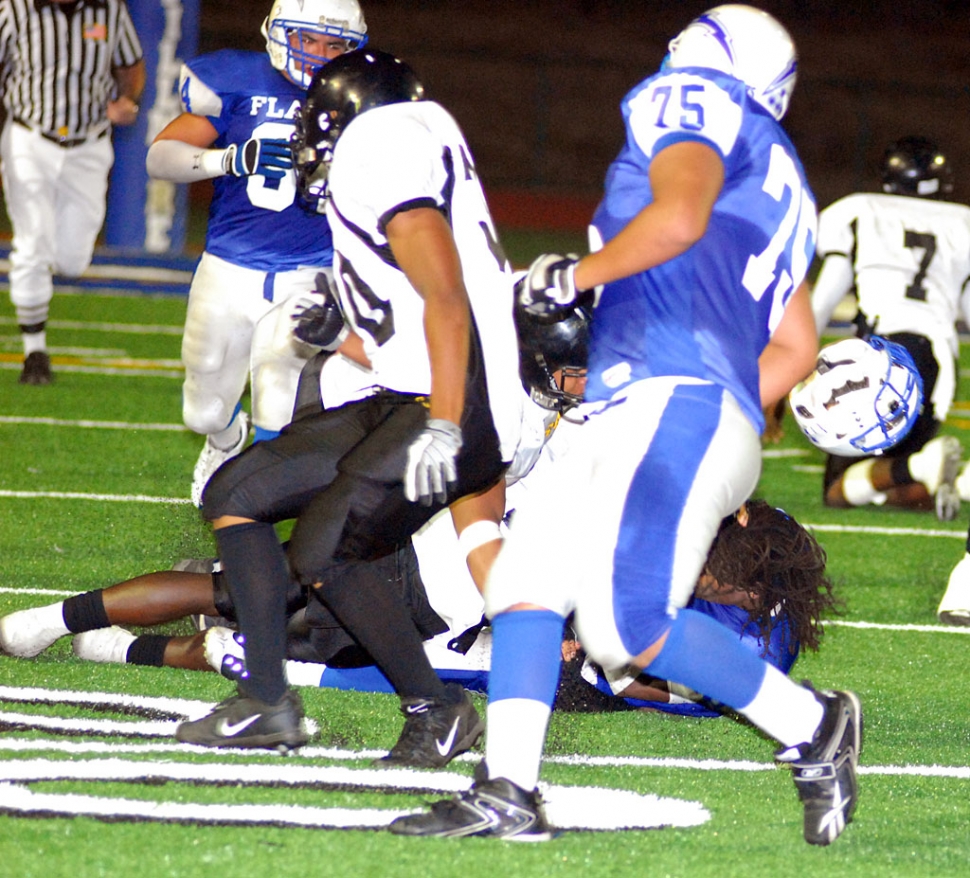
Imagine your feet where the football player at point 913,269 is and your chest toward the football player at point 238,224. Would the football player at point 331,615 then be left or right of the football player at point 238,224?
left

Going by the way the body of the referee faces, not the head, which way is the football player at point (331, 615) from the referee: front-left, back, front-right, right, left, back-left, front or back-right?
front

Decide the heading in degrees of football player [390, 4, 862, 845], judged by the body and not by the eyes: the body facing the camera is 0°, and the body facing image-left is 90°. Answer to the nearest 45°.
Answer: approximately 135°

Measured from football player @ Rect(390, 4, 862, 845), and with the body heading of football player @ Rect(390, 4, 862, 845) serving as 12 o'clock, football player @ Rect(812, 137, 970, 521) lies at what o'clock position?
football player @ Rect(812, 137, 970, 521) is roughly at 2 o'clock from football player @ Rect(390, 4, 862, 845).

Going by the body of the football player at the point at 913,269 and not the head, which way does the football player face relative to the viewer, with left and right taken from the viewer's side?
facing away from the viewer

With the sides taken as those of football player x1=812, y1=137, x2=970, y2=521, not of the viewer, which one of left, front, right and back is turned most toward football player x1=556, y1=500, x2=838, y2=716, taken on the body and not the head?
back

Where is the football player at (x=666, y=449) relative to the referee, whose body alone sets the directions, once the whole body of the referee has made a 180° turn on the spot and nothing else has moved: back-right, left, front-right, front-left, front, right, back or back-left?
back

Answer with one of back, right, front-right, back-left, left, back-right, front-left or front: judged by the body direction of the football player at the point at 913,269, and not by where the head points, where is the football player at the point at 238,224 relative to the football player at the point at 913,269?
back-left

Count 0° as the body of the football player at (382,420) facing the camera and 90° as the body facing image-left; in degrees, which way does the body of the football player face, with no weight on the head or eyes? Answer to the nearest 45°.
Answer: approximately 90°

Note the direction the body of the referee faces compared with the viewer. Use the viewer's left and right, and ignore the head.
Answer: facing the viewer
